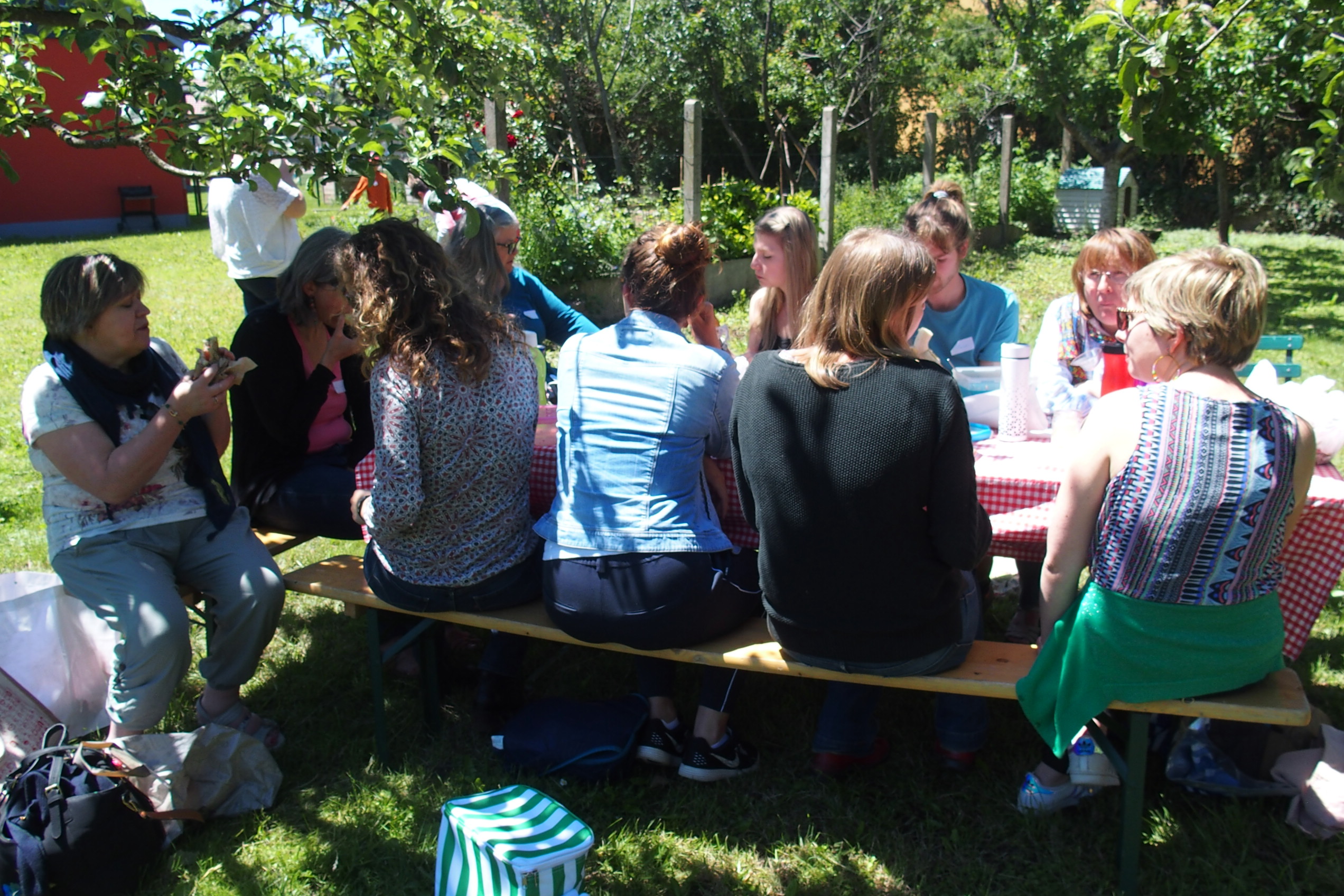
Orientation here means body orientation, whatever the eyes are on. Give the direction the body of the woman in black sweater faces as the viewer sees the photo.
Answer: away from the camera

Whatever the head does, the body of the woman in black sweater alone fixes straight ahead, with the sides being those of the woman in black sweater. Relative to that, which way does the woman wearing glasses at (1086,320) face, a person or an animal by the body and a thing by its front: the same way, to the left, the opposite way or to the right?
the opposite way

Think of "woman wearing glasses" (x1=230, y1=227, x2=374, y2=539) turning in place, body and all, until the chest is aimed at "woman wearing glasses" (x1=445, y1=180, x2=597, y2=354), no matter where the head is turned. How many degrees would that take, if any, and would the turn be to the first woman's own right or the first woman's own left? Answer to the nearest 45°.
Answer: approximately 90° to the first woman's own left

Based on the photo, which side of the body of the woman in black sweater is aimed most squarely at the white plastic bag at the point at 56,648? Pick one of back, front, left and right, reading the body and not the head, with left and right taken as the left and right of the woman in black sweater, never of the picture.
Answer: left

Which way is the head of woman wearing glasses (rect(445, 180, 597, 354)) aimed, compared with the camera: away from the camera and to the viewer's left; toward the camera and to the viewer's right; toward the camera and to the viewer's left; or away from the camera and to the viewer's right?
toward the camera and to the viewer's right

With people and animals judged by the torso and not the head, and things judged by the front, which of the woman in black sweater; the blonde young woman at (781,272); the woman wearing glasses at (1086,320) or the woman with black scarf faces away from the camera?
the woman in black sweater

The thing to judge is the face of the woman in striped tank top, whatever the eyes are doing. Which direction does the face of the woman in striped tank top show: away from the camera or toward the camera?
away from the camera

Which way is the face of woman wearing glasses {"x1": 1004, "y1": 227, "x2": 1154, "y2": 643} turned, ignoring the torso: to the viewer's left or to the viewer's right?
to the viewer's left

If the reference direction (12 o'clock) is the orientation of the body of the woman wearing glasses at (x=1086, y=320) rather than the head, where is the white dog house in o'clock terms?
The white dog house is roughly at 6 o'clock from the woman wearing glasses.

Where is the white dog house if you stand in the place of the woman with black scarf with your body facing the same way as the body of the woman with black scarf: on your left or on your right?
on your left

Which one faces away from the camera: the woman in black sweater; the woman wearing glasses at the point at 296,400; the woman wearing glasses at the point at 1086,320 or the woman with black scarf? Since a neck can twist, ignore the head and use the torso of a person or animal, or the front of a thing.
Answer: the woman in black sweater

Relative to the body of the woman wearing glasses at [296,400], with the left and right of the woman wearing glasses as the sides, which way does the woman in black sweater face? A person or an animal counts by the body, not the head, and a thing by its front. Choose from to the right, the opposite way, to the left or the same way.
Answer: to the left

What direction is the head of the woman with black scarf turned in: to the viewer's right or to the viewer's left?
to the viewer's right

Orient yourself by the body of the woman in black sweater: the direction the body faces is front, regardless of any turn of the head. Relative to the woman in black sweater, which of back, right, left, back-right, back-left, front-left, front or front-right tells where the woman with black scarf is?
left

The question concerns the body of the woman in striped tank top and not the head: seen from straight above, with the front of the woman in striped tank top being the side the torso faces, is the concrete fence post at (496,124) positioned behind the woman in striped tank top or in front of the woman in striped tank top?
in front
